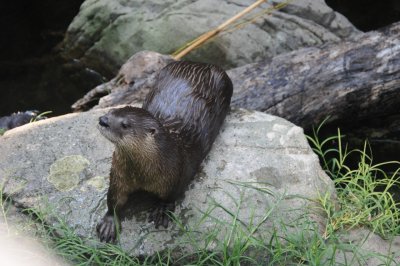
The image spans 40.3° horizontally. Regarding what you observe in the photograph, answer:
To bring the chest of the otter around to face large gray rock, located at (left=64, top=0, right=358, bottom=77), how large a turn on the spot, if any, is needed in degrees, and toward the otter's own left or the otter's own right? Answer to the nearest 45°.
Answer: approximately 135° to the otter's own right

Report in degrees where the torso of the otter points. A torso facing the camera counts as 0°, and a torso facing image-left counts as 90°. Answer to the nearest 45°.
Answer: approximately 45°

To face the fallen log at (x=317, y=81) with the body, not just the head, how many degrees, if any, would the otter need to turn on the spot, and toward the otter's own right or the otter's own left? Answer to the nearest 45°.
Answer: approximately 180°
